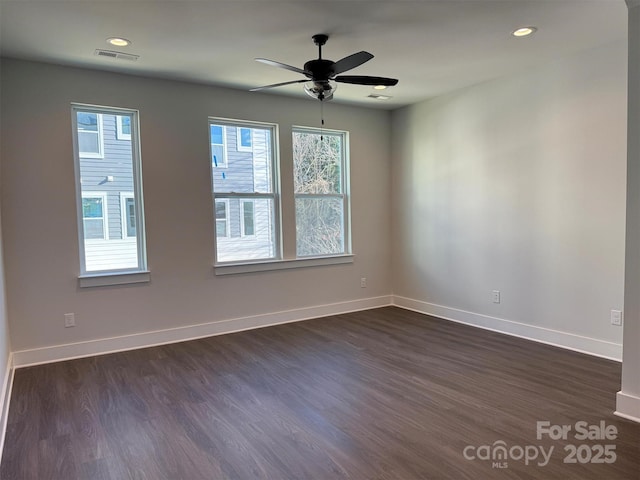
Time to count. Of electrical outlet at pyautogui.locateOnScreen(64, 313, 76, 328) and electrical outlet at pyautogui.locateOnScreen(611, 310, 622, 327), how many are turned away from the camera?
0

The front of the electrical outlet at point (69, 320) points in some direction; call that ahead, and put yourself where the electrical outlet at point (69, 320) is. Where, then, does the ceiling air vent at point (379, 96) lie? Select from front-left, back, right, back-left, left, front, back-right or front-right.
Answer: left

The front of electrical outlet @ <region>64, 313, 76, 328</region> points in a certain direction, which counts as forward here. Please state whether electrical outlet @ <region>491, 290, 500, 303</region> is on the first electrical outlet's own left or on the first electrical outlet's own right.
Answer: on the first electrical outlet's own left

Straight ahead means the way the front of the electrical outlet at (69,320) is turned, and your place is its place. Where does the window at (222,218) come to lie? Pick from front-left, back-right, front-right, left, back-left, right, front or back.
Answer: left

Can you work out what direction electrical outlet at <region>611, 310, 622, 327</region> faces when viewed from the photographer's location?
facing the viewer and to the left of the viewer

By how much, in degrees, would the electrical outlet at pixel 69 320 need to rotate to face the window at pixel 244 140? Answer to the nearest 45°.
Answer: approximately 90° to its left

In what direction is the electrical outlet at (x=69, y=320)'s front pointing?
toward the camera

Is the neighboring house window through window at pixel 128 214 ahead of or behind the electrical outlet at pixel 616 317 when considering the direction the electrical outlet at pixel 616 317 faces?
ahead

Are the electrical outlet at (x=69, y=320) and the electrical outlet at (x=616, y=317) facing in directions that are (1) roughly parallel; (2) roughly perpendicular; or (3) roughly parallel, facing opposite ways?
roughly perpendicular

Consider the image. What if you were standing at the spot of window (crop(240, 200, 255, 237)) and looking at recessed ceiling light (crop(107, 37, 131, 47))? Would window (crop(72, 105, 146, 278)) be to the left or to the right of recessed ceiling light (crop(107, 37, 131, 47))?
right

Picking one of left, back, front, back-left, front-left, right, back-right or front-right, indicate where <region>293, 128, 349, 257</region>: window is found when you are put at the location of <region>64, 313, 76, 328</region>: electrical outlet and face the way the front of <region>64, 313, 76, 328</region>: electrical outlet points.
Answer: left
